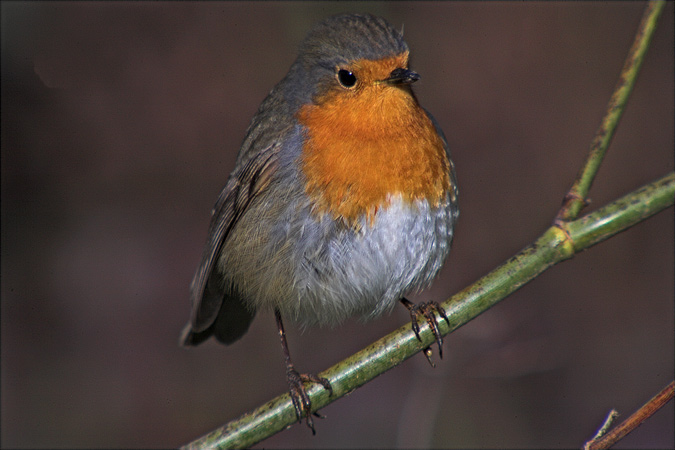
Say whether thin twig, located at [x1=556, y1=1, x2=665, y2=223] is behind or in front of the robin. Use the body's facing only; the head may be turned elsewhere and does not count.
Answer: in front

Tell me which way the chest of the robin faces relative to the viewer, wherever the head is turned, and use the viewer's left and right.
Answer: facing the viewer and to the right of the viewer
